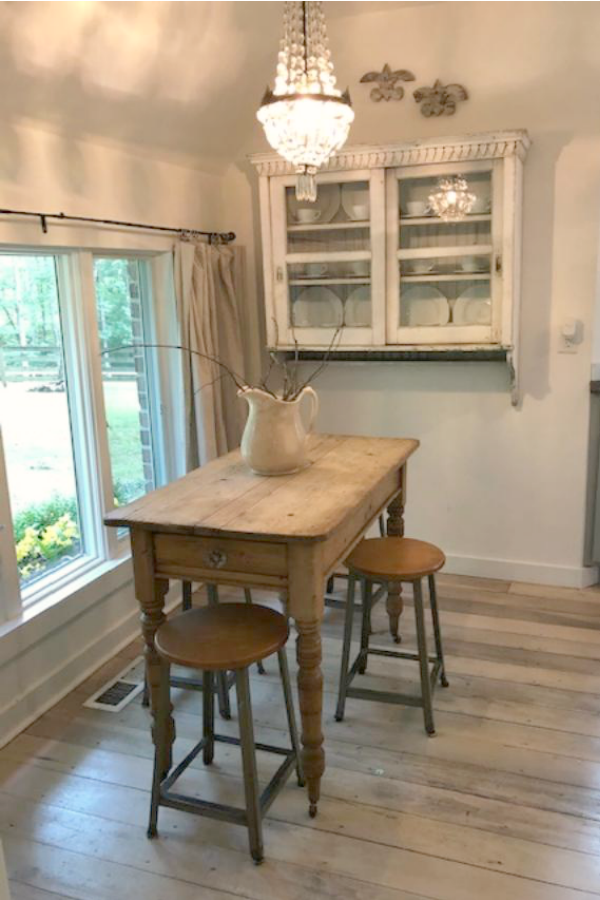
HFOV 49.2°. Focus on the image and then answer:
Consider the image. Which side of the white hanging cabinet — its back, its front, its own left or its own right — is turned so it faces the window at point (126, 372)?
right

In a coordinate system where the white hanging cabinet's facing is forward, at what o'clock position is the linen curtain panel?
The linen curtain panel is roughly at 3 o'clock from the white hanging cabinet.

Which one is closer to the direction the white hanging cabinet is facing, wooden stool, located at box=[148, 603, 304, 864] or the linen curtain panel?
the wooden stool

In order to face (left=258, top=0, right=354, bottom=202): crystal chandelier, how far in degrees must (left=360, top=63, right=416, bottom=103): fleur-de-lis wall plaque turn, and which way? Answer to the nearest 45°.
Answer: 0° — it already faces it
